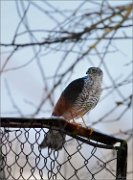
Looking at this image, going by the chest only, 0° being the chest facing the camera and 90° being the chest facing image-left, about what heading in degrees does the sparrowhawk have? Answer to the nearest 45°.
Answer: approximately 315°
